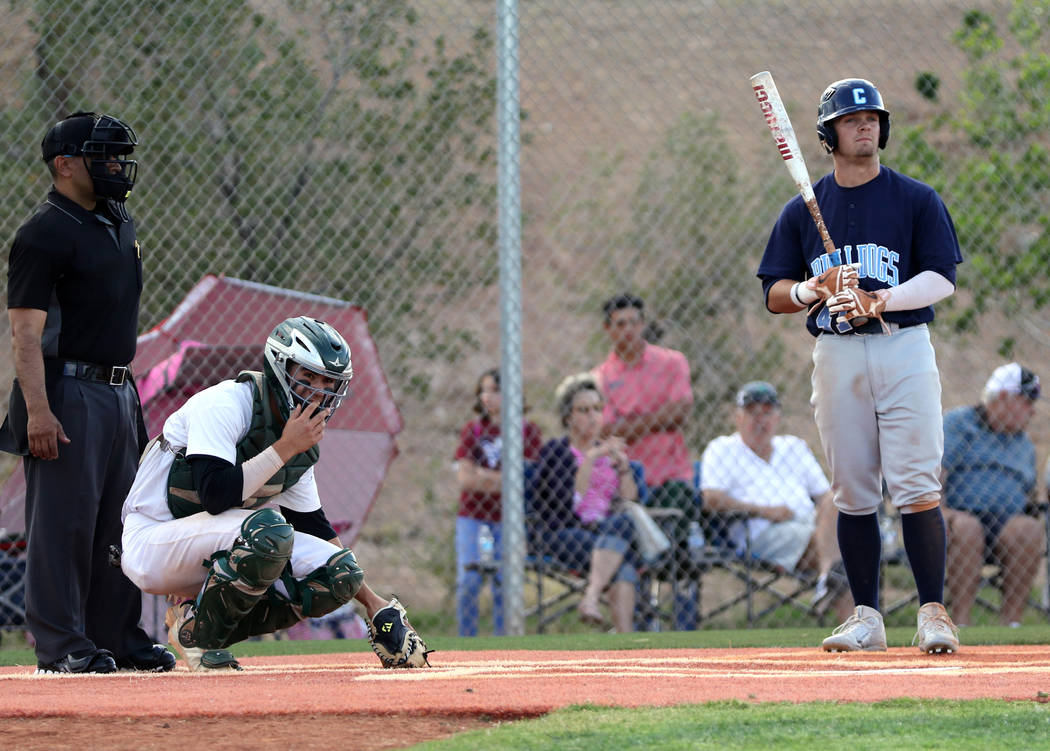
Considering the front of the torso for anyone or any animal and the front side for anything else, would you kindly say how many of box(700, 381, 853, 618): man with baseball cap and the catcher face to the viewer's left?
0

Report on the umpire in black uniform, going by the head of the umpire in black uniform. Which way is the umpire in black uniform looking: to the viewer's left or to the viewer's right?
to the viewer's right

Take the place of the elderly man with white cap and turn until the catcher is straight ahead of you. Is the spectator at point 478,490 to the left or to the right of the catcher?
right

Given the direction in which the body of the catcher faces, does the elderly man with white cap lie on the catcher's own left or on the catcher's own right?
on the catcher's own left

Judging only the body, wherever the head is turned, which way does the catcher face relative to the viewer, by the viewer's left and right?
facing the viewer and to the right of the viewer

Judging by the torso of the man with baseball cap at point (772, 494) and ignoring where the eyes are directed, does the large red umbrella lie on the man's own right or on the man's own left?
on the man's own right

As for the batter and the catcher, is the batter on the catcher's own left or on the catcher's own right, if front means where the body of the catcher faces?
on the catcher's own left

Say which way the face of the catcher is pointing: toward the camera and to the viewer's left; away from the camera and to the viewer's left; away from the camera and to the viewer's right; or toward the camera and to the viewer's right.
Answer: toward the camera and to the viewer's right

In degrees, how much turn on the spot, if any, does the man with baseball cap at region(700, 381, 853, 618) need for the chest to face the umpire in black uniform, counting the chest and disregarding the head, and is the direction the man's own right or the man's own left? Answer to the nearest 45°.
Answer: approximately 45° to the man's own right

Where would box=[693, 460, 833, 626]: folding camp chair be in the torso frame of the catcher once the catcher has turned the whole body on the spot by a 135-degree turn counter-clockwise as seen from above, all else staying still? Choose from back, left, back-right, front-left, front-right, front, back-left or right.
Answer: front-right
